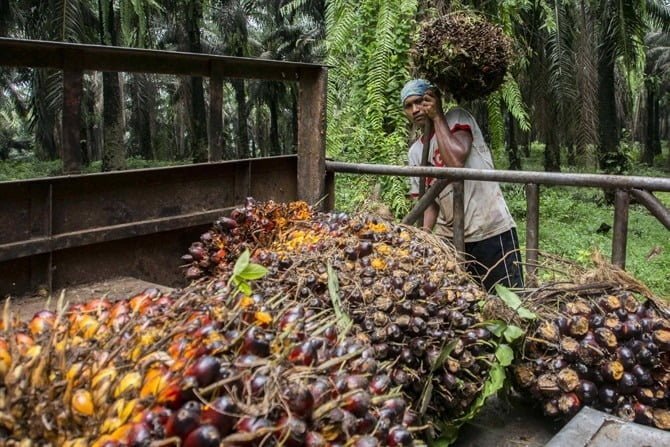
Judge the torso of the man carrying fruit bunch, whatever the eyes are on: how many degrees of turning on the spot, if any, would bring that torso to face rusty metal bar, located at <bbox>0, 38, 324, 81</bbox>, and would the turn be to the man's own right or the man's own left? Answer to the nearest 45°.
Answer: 0° — they already face it

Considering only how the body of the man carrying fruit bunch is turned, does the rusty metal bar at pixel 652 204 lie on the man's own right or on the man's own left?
on the man's own left

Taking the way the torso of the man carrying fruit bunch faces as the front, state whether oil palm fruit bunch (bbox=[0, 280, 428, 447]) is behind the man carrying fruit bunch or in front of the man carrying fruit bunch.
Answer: in front

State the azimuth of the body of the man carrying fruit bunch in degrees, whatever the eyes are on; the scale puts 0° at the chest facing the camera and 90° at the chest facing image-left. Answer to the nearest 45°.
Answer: approximately 45°

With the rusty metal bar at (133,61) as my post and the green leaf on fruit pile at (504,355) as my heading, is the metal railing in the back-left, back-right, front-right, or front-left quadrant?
front-left

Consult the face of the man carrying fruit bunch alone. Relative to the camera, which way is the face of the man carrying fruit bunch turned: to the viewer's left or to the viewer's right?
to the viewer's left

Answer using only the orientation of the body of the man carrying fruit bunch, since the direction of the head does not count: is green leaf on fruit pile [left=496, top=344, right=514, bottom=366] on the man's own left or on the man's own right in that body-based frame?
on the man's own left

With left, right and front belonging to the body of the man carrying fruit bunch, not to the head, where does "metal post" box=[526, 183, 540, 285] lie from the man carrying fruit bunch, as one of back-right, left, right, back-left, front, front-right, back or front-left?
left

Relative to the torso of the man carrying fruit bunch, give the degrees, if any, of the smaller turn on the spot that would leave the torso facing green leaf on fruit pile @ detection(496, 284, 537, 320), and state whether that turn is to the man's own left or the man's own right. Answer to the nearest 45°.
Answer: approximately 45° to the man's own left
